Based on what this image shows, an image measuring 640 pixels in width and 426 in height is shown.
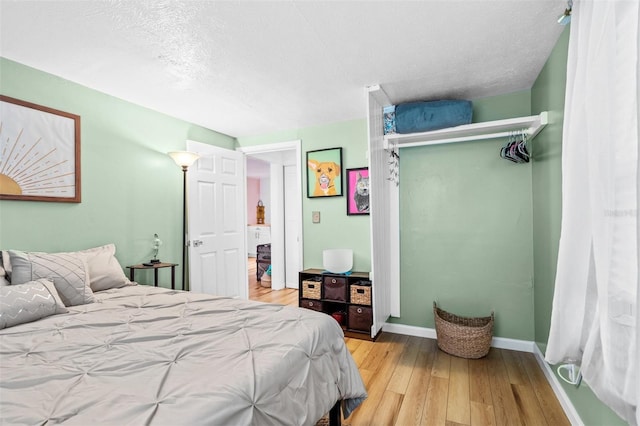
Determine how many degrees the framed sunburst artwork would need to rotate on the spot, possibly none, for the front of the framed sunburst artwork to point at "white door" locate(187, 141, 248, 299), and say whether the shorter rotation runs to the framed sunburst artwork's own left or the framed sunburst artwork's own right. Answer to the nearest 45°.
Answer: approximately 45° to the framed sunburst artwork's own left

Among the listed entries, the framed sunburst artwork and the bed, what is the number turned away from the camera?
0

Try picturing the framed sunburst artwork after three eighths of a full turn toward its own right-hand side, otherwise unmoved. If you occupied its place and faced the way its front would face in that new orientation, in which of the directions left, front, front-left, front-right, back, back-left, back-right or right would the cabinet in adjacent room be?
back-right

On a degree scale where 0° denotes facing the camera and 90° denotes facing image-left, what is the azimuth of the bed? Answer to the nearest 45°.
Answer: approximately 315°

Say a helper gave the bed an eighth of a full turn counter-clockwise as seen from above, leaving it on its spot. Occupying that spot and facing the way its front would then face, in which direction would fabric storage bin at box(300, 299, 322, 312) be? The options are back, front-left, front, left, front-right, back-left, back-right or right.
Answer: front-left

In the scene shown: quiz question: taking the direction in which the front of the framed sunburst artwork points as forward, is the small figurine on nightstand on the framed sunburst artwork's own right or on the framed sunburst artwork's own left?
on the framed sunburst artwork's own left

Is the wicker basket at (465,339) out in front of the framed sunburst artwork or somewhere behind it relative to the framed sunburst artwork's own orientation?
in front

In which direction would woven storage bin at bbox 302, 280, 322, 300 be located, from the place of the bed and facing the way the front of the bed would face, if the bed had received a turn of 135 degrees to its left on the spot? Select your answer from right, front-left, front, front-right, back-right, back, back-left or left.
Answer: front-right

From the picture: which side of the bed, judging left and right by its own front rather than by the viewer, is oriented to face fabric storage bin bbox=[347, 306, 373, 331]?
left

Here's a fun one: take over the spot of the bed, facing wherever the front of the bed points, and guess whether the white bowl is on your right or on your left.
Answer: on your left

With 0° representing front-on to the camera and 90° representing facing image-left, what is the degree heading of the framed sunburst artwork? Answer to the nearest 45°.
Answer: approximately 315°
